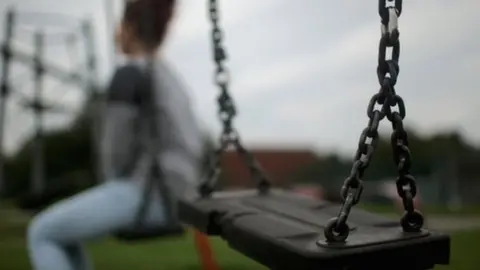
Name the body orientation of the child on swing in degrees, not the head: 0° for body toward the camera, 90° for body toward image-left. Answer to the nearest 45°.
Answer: approximately 90°

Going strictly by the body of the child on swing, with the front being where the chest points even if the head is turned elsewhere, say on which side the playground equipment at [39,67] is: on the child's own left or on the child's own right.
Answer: on the child's own right

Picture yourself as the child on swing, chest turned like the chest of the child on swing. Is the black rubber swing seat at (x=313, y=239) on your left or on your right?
on your left
